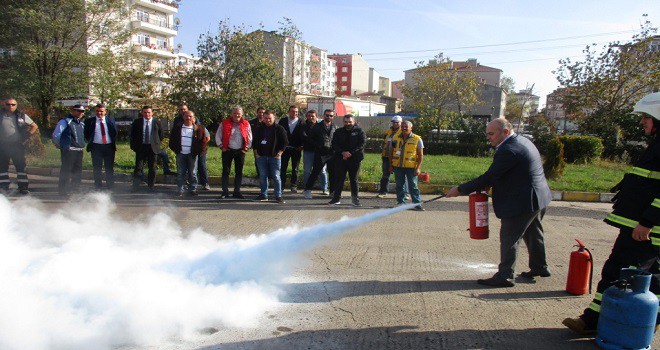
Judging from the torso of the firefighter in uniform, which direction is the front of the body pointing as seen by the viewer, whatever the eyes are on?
to the viewer's left

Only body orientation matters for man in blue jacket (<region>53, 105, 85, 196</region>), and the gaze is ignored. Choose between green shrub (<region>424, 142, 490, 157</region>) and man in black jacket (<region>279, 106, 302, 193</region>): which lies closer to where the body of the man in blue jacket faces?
the man in black jacket

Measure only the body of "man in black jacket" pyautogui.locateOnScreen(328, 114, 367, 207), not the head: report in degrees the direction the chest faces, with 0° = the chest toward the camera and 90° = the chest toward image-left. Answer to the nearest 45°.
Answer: approximately 0°

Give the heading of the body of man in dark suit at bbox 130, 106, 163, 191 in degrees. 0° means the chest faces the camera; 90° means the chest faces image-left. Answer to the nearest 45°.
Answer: approximately 0°

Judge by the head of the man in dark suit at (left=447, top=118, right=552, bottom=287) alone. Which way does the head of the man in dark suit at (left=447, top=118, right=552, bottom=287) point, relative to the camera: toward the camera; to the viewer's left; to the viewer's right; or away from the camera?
to the viewer's left

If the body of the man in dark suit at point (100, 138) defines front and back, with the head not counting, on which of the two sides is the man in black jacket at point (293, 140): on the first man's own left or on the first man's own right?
on the first man's own left

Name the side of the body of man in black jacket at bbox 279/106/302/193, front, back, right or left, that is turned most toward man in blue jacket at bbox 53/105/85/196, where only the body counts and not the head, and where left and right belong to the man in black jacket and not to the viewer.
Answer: right

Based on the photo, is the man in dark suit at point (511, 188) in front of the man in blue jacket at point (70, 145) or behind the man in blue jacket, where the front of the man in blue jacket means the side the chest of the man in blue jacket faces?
in front

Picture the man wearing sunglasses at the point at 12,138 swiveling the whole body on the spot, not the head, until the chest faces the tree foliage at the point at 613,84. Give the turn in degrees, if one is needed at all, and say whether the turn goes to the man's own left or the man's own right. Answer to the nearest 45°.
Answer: approximately 90° to the man's own left

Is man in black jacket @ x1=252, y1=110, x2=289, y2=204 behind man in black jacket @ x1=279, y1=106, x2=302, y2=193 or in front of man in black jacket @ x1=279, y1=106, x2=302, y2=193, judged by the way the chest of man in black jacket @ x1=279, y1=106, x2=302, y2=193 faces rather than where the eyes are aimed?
in front

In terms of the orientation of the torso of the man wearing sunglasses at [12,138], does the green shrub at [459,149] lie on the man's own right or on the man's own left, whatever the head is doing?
on the man's own left

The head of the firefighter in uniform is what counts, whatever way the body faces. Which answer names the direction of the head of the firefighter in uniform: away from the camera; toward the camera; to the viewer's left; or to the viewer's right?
to the viewer's left

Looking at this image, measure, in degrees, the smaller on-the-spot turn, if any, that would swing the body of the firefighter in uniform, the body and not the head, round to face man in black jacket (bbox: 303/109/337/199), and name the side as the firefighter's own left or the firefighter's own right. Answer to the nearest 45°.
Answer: approximately 45° to the firefighter's own right

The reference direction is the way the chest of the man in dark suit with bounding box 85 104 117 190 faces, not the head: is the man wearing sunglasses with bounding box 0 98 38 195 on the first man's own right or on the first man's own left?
on the first man's own right

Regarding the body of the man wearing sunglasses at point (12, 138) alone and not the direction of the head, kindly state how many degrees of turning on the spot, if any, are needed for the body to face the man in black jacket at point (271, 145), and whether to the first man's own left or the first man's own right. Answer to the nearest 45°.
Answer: approximately 45° to the first man's own left
